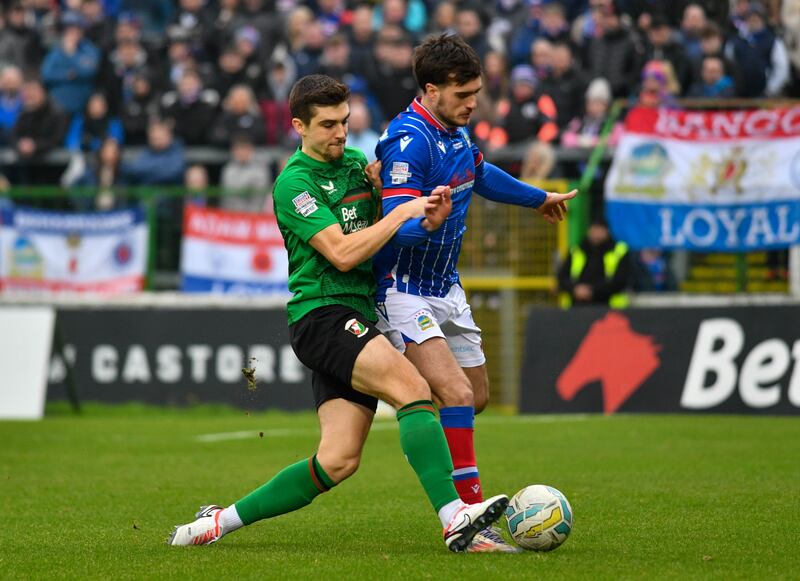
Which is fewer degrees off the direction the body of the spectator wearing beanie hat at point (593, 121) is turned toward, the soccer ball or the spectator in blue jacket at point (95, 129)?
the soccer ball

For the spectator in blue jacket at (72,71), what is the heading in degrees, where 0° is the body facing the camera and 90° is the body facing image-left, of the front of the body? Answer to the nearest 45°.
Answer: approximately 0°

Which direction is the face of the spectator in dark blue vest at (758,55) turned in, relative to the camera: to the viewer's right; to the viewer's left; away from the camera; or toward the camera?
toward the camera

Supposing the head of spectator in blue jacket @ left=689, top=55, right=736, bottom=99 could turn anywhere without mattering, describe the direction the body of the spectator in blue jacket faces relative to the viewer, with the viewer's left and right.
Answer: facing the viewer

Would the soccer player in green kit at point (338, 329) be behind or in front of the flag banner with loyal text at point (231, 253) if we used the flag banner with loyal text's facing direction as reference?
in front

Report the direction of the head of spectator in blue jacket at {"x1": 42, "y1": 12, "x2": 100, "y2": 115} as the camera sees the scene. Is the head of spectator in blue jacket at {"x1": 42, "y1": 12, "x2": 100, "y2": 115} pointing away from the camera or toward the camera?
toward the camera

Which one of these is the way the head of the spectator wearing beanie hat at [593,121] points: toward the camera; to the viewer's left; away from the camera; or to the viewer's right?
toward the camera

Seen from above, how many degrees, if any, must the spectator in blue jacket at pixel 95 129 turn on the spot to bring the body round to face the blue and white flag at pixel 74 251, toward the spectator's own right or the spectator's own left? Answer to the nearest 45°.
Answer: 0° — they already face it

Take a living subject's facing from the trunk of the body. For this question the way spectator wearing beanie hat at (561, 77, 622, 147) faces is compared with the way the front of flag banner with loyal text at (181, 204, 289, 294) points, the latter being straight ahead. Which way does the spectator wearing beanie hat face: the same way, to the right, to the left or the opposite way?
the same way

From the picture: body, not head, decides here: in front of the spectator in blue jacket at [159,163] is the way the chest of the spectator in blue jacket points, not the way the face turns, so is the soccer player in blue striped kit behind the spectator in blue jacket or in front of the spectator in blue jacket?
in front

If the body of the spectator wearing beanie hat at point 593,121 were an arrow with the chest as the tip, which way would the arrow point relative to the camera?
toward the camera

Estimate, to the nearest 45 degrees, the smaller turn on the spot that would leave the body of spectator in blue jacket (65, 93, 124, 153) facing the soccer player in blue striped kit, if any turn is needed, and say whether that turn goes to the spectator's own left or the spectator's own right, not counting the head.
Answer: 0° — they already face them

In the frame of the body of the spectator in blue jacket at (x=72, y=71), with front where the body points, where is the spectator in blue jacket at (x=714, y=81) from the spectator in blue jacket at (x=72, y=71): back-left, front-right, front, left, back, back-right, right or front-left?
front-left

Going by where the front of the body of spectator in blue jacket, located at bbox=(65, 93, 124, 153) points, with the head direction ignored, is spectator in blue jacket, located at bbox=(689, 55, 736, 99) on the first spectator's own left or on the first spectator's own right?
on the first spectator's own left

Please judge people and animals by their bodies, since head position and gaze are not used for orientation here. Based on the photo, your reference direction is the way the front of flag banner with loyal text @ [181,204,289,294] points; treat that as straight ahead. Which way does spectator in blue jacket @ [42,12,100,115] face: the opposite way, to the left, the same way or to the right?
the same way

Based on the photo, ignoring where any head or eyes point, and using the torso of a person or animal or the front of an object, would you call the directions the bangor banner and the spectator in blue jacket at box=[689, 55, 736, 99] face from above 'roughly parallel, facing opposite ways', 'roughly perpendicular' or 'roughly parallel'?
roughly parallel

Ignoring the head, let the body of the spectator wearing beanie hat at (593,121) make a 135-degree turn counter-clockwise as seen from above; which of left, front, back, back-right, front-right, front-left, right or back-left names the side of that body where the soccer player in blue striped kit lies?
back-right

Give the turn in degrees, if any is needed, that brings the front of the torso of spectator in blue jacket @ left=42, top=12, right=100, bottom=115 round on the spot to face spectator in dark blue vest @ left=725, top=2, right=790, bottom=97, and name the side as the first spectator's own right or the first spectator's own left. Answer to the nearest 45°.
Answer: approximately 45° to the first spectator's own left

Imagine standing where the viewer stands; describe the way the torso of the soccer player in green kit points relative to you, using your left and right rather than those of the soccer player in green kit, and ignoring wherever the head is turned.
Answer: facing the viewer and to the right of the viewer
